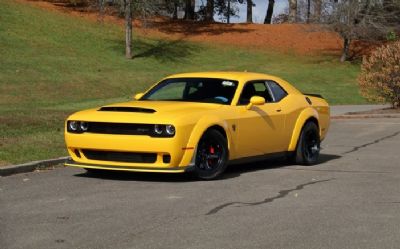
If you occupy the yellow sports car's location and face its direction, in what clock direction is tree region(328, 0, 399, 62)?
The tree is roughly at 5 o'clock from the yellow sports car.

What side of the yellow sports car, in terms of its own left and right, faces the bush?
back

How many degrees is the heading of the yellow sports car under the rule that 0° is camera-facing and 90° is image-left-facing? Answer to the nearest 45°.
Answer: approximately 45°
